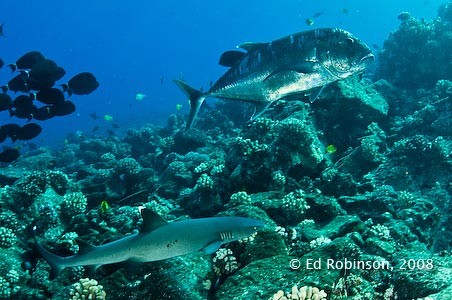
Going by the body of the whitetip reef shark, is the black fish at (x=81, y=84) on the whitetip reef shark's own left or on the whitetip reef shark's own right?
on the whitetip reef shark's own left

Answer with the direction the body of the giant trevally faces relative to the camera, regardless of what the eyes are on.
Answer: to the viewer's right

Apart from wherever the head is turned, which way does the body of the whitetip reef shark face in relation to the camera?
to the viewer's right
